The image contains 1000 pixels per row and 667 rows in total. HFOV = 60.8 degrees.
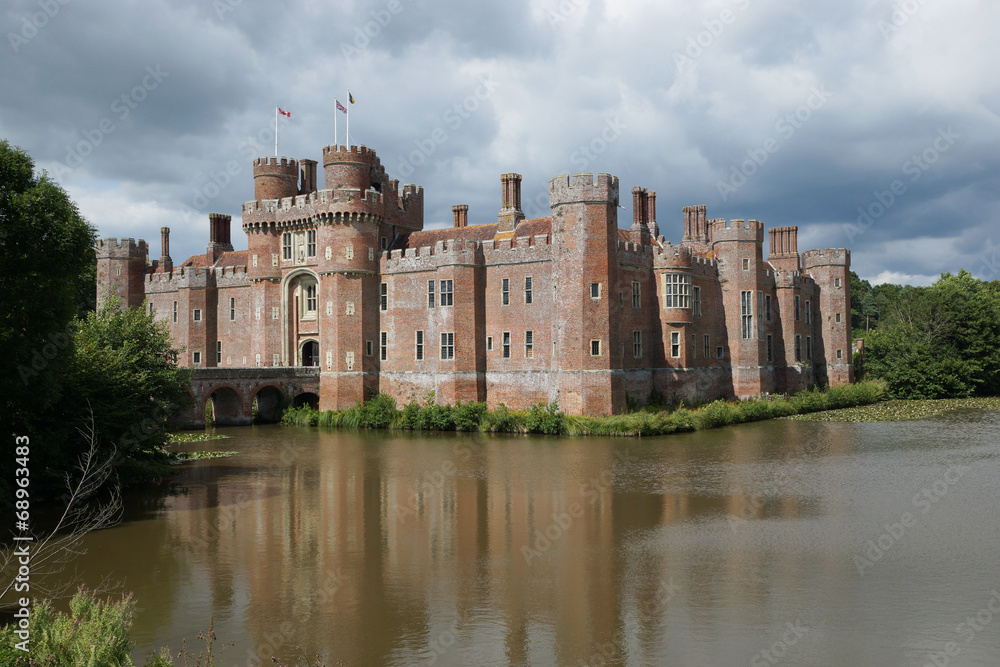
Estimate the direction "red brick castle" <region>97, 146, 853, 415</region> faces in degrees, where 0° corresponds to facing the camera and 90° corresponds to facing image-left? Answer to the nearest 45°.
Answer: approximately 45°

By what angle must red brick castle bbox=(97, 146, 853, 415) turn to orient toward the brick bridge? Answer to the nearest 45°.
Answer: approximately 45° to its right
